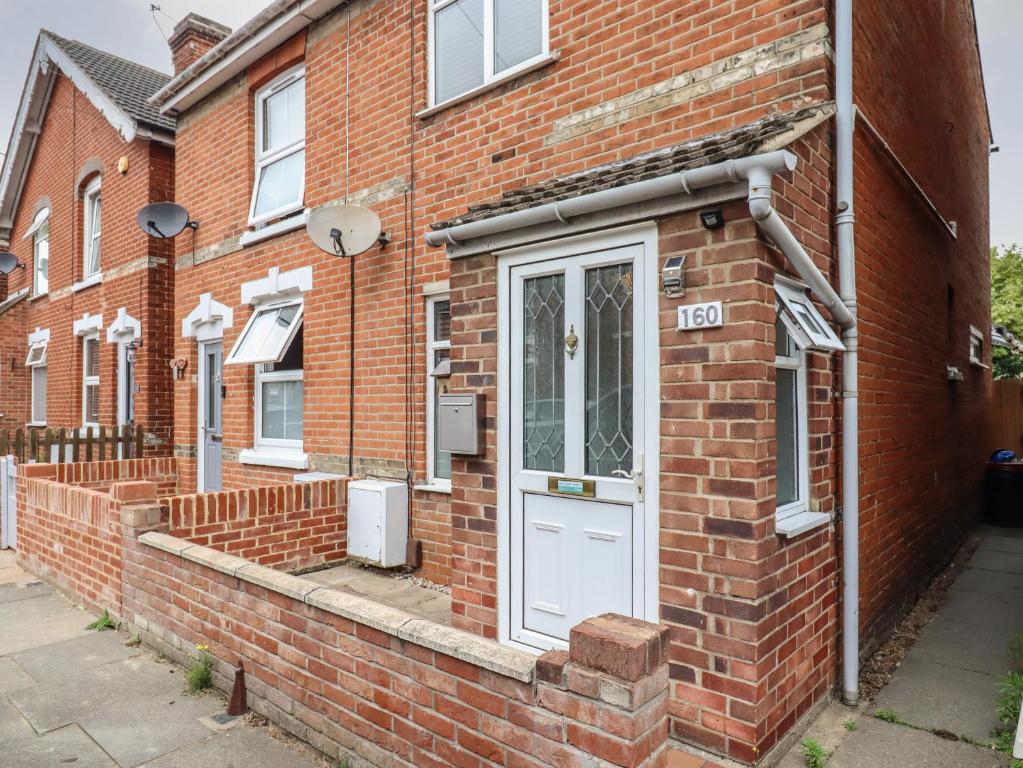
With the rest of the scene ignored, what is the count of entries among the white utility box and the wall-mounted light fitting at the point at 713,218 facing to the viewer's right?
0

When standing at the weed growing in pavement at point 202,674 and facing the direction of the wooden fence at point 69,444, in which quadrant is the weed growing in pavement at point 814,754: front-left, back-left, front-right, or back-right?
back-right

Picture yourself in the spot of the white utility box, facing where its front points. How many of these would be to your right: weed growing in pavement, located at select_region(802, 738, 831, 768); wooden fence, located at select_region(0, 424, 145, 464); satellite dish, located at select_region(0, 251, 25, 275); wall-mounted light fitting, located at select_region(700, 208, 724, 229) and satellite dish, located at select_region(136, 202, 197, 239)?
3

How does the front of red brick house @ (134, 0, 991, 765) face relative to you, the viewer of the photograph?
facing the viewer and to the left of the viewer

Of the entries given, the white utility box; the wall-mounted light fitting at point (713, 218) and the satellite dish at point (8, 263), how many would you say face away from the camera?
0

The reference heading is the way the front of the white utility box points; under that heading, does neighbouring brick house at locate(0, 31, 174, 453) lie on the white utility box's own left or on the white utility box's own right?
on the white utility box's own right

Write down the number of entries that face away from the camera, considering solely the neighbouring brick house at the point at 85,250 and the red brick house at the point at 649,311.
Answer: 0

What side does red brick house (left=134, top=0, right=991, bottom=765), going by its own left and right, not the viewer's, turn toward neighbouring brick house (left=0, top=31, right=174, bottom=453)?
right

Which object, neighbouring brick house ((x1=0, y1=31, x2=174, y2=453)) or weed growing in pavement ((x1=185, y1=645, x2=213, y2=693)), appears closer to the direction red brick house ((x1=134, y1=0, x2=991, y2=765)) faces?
the weed growing in pavement

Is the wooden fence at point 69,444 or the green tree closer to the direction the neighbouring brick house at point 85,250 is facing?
the wooden fence

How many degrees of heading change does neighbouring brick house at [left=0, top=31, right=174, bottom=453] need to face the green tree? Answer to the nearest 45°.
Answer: approximately 135° to its left

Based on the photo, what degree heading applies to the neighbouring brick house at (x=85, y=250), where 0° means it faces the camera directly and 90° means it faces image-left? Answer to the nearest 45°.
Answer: approximately 45°

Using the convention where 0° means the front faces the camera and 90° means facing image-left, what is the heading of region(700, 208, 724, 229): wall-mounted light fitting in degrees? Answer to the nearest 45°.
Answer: approximately 45°

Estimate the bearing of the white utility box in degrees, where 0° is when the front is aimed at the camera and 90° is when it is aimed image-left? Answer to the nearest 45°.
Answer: approximately 45°
